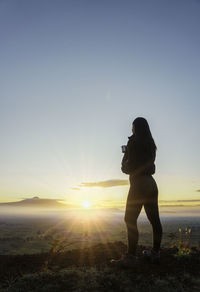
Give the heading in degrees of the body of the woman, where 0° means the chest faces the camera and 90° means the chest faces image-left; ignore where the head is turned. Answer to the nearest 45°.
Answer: approximately 135°
